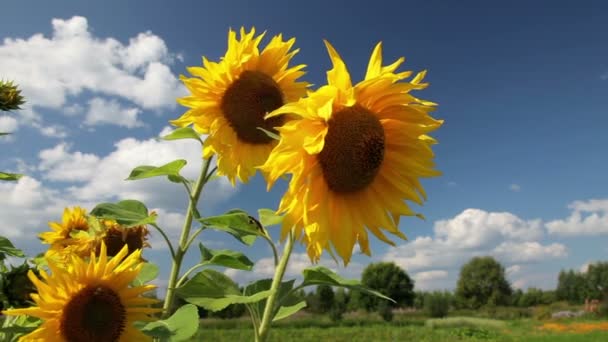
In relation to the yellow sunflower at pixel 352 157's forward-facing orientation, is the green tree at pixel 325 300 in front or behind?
behind

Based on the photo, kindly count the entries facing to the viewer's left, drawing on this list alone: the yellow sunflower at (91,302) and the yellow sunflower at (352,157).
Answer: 0

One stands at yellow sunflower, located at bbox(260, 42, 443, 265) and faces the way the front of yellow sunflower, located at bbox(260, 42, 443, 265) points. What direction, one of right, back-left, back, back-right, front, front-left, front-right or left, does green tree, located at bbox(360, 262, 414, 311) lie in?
back-left

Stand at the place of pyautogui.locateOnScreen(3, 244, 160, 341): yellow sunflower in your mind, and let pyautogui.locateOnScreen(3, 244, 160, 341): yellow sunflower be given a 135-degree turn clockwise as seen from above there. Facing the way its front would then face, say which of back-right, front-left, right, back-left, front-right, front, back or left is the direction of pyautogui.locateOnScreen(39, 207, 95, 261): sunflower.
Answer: front-right

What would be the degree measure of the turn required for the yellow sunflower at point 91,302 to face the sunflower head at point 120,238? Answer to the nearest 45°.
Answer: approximately 180°

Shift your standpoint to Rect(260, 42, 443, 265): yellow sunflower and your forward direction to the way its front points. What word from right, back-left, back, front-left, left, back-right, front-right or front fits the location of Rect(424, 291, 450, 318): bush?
back-left

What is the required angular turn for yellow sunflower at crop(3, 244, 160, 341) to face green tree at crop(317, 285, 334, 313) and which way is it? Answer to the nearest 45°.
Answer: approximately 135° to its left

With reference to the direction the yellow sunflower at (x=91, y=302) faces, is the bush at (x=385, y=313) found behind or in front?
behind

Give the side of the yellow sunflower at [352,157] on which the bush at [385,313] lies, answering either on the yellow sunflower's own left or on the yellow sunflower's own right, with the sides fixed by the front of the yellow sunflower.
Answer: on the yellow sunflower's own left

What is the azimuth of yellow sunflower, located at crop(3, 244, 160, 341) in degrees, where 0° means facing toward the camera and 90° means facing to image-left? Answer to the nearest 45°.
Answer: approximately 0°

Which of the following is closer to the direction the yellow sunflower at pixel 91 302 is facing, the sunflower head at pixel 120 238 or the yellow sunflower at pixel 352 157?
the yellow sunflower

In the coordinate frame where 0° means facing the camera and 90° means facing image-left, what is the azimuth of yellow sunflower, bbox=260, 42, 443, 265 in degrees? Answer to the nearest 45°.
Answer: approximately 315°
